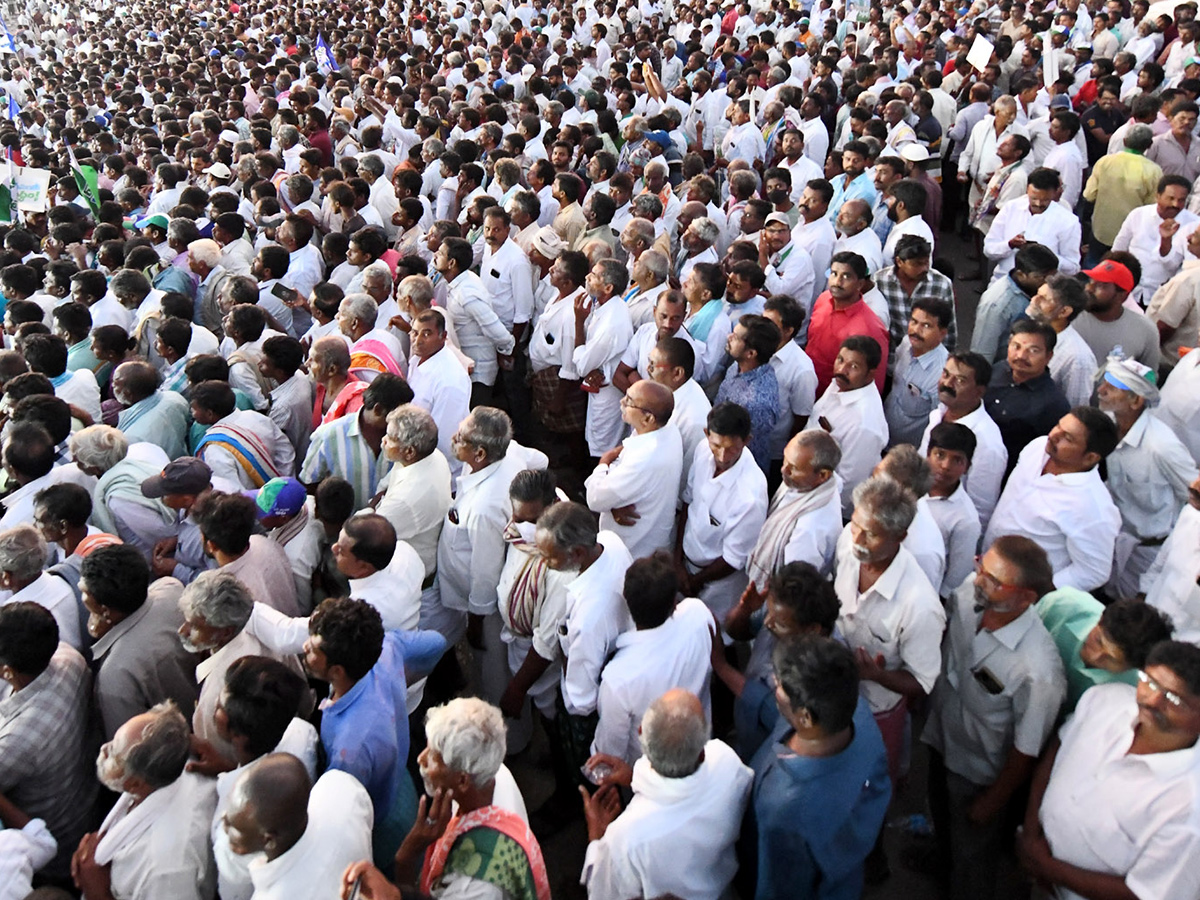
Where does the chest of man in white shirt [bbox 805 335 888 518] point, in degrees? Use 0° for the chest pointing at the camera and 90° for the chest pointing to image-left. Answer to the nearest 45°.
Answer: approximately 45°

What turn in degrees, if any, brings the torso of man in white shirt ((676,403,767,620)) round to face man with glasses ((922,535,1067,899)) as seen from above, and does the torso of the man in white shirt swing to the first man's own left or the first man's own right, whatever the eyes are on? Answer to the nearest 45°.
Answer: approximately 90° to the first man's own left

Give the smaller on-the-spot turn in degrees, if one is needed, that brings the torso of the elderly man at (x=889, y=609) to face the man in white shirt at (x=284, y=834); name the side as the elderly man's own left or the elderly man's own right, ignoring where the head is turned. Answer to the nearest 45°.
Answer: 0° — they already face them

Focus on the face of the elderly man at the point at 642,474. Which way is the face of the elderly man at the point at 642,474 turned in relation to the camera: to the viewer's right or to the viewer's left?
to the viewer's left

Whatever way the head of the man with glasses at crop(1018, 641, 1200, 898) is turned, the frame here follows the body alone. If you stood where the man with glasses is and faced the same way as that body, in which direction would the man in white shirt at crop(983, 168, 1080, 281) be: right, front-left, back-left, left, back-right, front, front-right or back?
back-right

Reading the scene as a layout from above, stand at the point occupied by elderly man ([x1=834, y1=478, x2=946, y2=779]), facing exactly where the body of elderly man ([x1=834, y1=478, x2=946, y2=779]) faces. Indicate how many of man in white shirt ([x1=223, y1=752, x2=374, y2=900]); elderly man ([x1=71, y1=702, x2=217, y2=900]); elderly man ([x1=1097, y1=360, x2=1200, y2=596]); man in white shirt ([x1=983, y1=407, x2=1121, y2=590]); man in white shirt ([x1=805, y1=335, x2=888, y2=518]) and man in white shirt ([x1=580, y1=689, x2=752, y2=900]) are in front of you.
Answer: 3

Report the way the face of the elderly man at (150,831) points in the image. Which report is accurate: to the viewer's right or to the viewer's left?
to the viewer's left

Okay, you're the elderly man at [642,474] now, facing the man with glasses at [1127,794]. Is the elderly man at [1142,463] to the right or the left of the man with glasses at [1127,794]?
left

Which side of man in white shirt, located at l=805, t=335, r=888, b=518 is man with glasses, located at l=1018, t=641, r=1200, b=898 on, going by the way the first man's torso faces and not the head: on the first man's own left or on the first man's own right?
on the first man's own left

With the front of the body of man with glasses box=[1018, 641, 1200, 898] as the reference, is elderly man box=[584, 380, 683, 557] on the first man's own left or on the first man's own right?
on the first man's own right

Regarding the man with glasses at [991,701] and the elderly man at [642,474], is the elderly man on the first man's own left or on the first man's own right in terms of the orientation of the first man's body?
on the first man's own right
